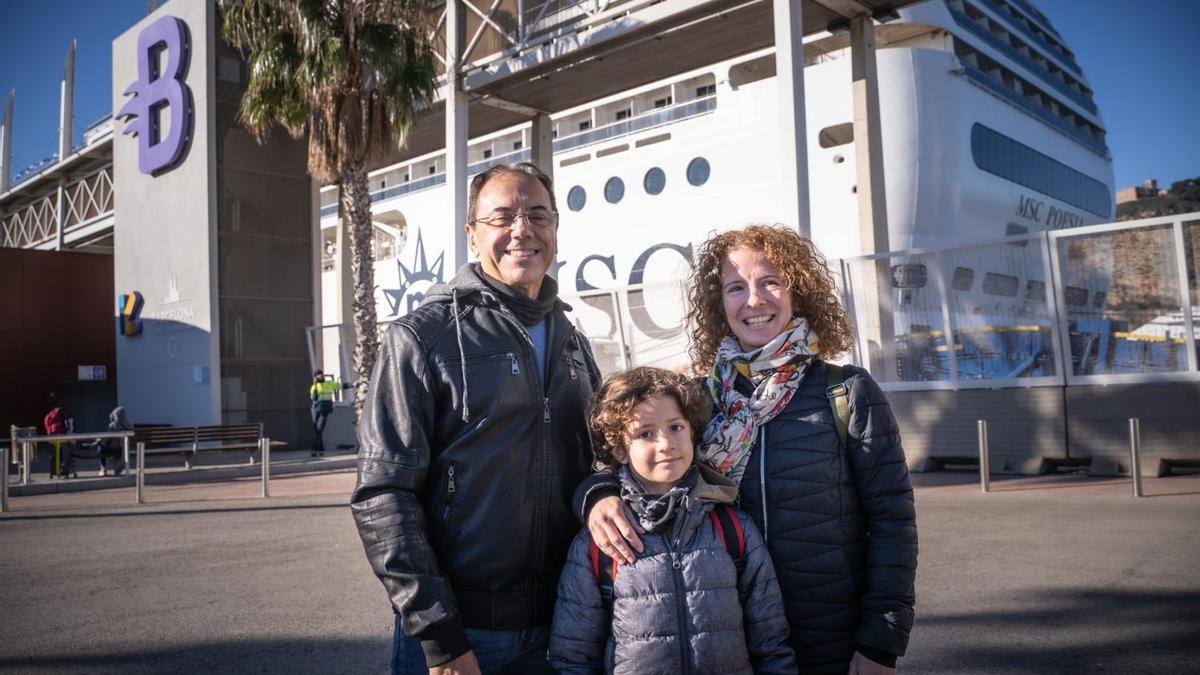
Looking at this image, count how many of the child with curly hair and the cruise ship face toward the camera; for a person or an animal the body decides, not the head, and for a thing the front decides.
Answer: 1

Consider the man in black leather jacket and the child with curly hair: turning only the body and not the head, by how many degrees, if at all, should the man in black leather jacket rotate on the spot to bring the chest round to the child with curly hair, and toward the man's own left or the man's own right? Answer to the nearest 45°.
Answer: approximately 45° to the man's own left

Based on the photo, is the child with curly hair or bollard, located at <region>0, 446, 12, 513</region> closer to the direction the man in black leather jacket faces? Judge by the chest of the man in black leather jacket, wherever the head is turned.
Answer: the child with curly hair

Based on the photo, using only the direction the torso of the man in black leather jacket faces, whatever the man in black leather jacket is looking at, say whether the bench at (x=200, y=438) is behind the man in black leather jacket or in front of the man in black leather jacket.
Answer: behind

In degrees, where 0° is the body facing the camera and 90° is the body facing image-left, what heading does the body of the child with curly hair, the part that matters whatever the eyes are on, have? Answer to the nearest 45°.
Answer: approximately 0°

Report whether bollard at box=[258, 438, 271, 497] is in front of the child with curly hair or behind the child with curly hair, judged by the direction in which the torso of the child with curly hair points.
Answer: behind
